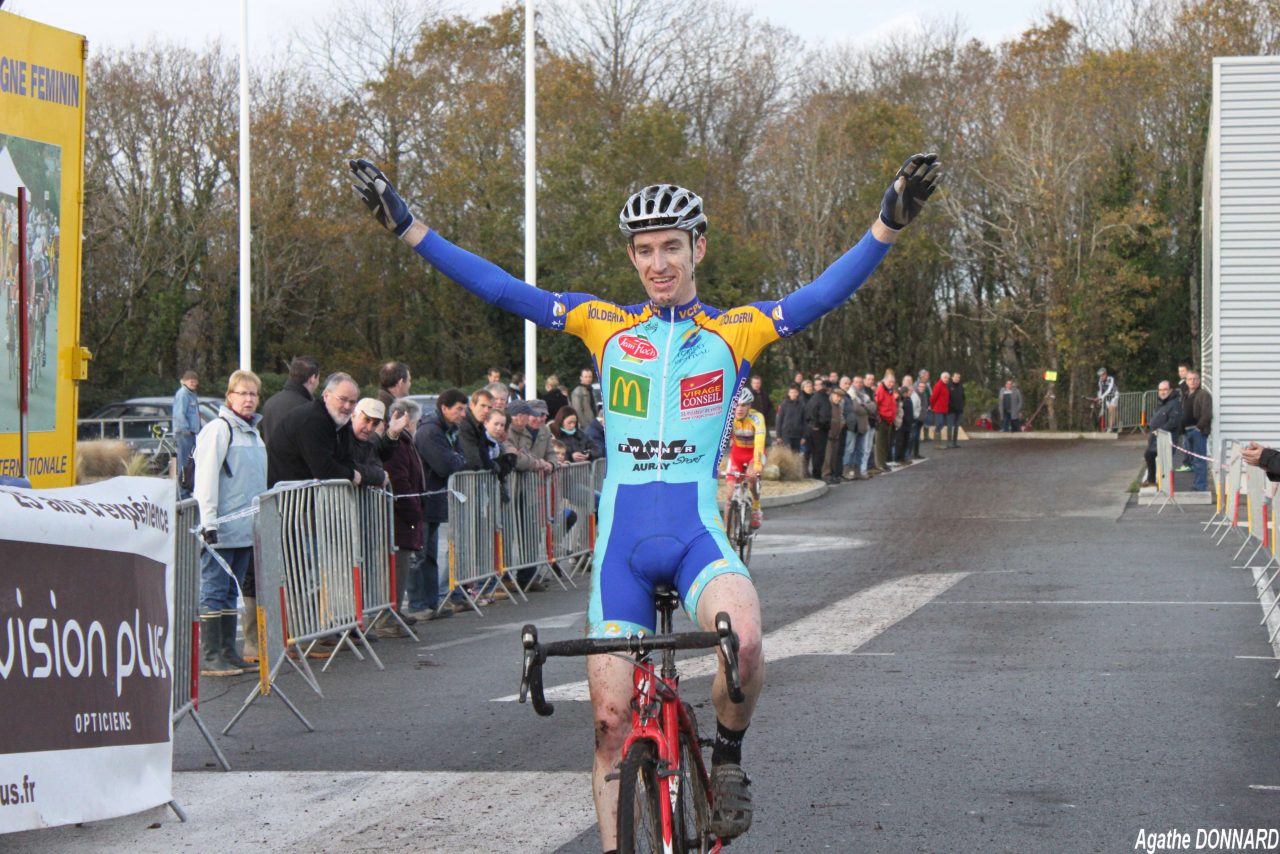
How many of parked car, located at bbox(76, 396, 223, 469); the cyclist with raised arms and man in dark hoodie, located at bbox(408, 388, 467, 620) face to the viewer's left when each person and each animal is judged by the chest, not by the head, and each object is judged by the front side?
1

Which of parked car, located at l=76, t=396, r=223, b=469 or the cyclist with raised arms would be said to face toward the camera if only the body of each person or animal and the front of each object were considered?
the cyclist with raised arms

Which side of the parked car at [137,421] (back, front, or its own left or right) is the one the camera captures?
left

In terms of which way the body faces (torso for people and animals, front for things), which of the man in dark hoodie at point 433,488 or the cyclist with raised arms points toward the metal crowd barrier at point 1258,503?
the man in dark hoodie

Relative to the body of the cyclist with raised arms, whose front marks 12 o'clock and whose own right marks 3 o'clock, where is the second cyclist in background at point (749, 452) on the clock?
The second cyclist in background is roughly at 6 o'clock from the cyclist with raised arms.

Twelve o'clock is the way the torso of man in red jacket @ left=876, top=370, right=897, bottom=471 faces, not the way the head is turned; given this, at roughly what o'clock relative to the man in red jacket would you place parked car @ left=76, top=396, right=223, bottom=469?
The parked car is roughly at 4 o'clock from the man in red jacket.

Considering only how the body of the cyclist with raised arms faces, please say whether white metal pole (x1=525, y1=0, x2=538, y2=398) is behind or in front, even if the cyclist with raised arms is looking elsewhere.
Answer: behind

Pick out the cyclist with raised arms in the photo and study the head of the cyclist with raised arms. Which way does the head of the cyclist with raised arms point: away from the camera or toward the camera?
toward the camera

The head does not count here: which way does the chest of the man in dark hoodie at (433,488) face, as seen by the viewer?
to the viewer's right

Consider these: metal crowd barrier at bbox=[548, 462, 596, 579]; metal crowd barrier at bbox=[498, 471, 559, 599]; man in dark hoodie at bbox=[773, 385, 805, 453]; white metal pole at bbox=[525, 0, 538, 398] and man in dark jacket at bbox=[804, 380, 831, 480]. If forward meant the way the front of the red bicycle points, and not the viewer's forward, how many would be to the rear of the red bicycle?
5

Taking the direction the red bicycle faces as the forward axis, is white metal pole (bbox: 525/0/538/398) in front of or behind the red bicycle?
behind

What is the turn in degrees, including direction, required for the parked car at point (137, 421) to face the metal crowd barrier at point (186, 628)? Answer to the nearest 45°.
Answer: approximately 90° to its left

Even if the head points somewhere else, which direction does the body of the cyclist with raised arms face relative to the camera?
toward the camera

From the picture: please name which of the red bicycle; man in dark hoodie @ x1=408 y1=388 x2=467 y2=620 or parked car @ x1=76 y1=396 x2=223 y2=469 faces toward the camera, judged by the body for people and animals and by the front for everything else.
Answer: the red bicycle

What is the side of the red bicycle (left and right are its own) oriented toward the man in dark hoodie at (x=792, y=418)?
back
